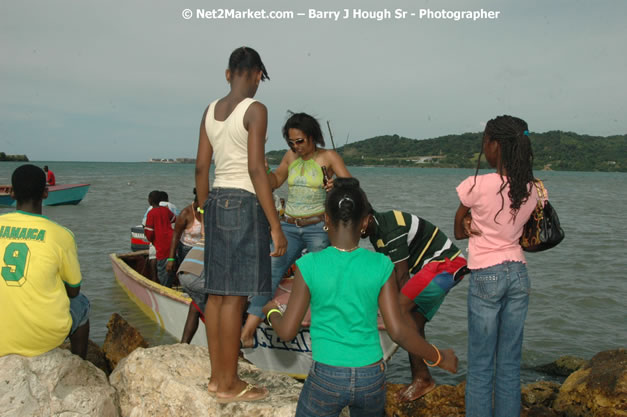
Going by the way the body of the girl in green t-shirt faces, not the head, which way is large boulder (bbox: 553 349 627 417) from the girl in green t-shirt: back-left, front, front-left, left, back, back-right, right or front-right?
front-right

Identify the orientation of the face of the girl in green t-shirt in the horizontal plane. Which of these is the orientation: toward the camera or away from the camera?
away from the camera

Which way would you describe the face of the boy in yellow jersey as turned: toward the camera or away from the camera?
away from the camera

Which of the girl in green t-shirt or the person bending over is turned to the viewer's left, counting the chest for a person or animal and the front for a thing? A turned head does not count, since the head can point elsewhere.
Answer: the person bending over

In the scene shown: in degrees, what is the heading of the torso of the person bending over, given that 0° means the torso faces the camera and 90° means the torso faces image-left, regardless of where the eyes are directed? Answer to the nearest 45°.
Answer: approximately 90°

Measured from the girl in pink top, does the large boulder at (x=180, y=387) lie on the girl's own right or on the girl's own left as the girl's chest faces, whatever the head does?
on the girl's own left

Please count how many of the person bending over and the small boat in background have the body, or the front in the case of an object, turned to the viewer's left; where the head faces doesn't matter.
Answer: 1

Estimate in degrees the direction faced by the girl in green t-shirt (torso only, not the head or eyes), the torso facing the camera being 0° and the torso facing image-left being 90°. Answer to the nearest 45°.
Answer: approximately 180°

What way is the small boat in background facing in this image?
to the viewer's right

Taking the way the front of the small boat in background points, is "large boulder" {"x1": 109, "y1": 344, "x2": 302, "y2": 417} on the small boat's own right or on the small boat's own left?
on the small boat's own right
